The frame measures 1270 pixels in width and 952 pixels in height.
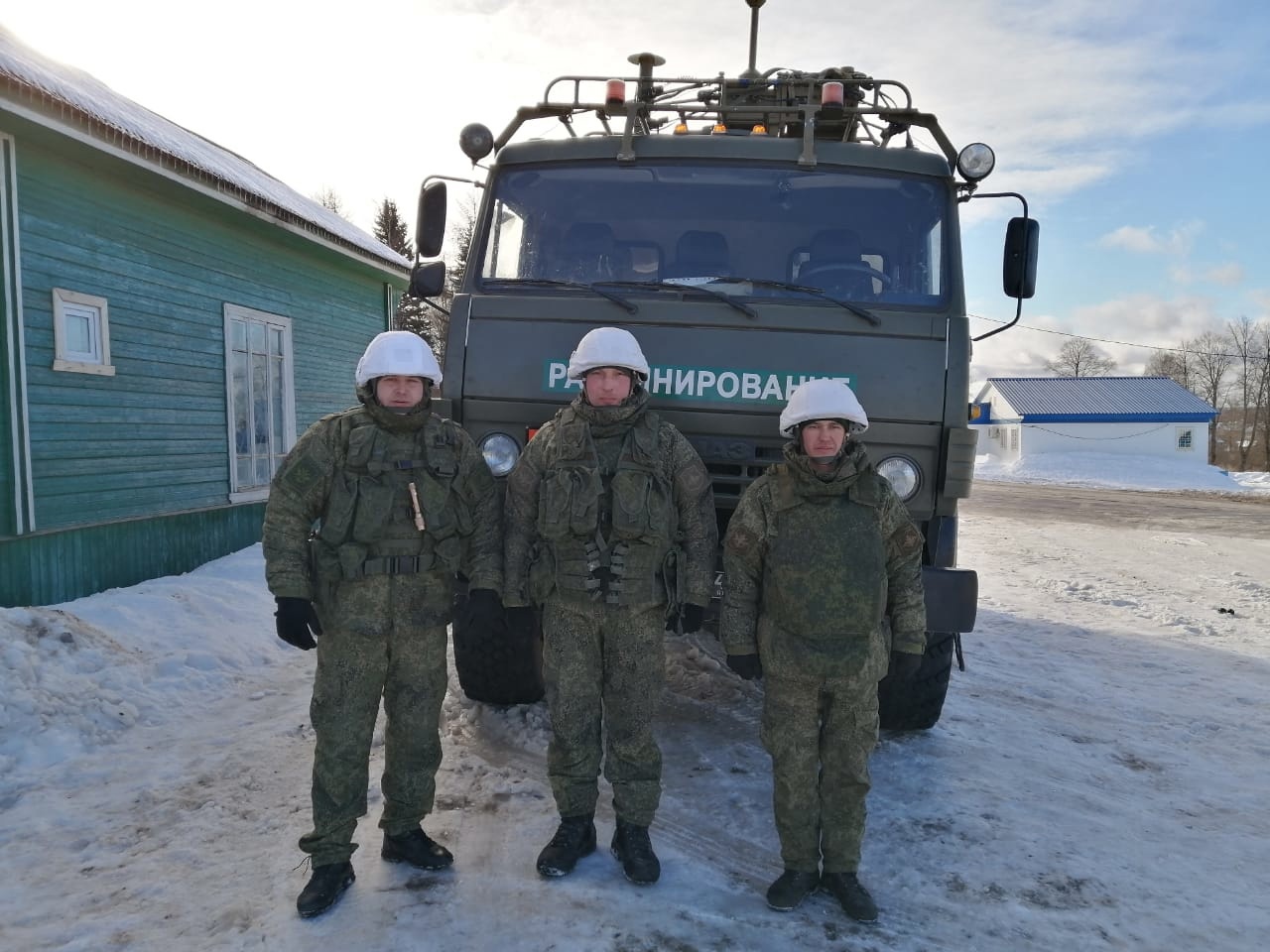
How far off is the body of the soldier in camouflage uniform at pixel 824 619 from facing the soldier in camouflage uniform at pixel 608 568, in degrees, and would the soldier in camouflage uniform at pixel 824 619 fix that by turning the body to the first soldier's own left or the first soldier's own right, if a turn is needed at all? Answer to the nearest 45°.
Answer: approximately 90° to the first soldier's own right

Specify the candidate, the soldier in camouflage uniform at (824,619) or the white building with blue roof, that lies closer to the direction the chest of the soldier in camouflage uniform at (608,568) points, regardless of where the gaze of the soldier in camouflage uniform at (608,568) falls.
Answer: the soldier in camouflage uniform

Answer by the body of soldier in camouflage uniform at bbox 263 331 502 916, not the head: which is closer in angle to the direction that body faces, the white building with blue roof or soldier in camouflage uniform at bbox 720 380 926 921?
the soldier in camouflage uniform

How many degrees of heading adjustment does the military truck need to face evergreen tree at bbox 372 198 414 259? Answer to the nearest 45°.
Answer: approximately 135° to its right

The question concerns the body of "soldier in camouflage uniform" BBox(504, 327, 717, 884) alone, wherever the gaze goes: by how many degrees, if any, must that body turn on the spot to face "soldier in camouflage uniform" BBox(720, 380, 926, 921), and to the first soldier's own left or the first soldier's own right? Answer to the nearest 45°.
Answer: approximately 90° to the first soldier's own left

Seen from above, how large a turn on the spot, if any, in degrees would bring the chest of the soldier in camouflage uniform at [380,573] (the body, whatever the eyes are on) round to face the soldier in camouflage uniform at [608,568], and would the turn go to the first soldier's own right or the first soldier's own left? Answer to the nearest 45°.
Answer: approximately 90° to the first soldier's own left
